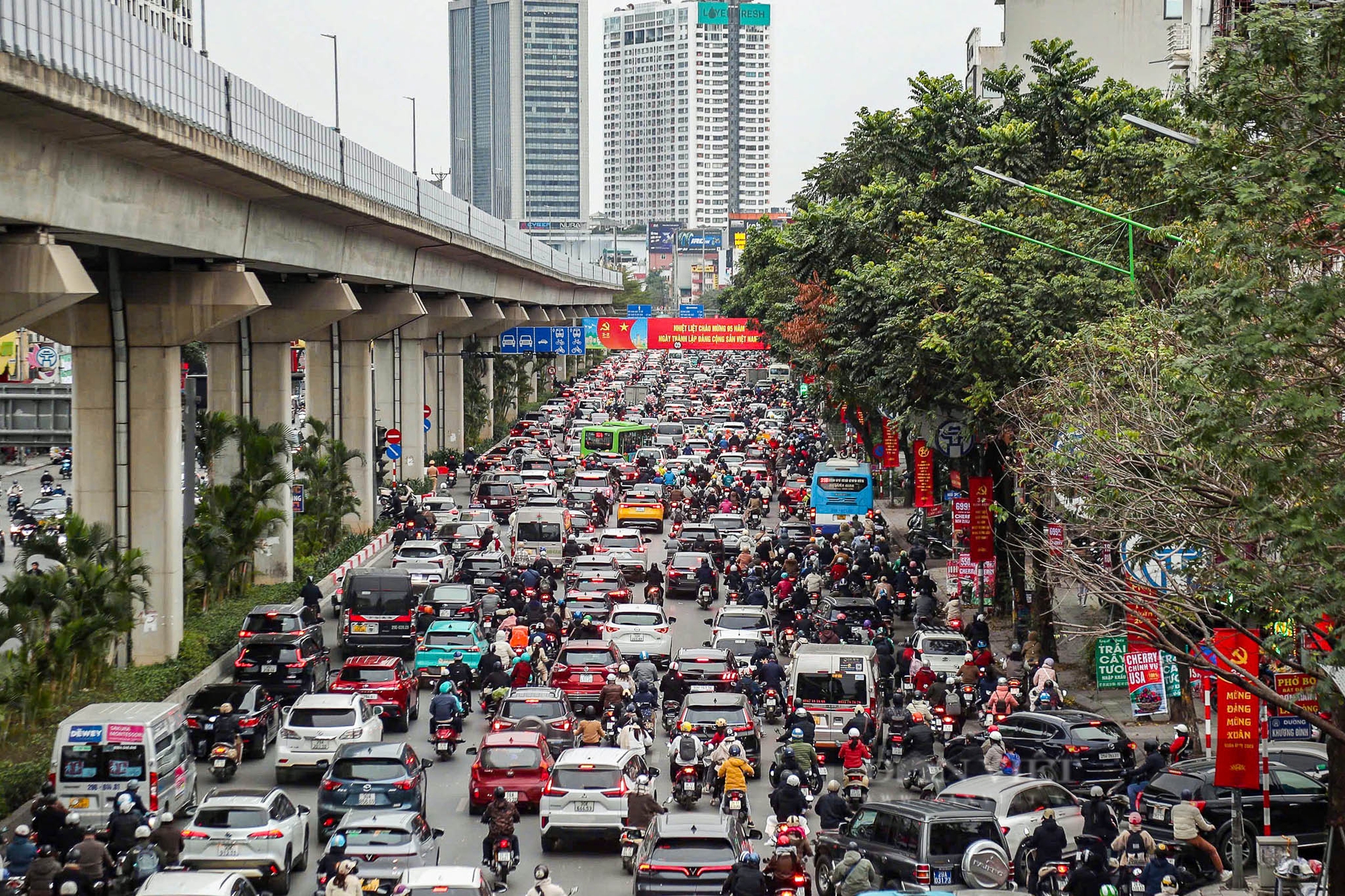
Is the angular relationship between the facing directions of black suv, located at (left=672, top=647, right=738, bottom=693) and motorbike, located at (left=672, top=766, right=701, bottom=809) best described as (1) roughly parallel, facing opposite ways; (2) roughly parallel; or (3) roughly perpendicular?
roughly parallel

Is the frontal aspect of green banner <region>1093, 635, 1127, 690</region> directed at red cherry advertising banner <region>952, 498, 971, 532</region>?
no

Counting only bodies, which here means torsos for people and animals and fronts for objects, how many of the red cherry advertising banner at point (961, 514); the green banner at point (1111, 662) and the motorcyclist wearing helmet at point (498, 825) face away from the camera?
1

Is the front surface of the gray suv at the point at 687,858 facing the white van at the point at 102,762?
no

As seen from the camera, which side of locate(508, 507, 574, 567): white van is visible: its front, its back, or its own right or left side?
back

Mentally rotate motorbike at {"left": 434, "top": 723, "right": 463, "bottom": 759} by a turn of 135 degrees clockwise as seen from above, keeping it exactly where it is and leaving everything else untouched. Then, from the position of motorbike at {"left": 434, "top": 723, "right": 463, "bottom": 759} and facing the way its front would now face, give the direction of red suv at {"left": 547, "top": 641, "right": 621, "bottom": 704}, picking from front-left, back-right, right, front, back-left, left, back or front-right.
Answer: left

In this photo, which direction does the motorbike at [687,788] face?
away from the camera

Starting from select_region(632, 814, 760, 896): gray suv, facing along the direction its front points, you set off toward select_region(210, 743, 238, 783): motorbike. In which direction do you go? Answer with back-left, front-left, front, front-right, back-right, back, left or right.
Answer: front-left

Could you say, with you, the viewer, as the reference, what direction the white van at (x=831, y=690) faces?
facing away from the viewer

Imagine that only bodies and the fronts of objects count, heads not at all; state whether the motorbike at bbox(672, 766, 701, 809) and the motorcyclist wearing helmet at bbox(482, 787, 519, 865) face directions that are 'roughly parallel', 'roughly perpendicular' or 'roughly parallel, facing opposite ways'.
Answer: roughly parallel

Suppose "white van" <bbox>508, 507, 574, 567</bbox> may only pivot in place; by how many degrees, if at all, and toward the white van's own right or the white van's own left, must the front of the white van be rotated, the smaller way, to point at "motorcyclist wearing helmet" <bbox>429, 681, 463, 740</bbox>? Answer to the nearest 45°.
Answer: approximately 180°

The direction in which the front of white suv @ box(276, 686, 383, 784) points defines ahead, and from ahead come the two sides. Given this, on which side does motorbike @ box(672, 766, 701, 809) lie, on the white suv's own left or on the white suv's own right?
on the white suv's own right

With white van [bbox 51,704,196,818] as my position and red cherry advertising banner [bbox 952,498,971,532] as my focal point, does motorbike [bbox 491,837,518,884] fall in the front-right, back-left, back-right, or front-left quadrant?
front-right

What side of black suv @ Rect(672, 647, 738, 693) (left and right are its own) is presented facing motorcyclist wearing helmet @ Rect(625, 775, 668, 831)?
back

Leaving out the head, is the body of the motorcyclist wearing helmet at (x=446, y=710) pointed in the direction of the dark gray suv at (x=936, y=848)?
no

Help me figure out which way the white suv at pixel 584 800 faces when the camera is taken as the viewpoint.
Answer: facing away from the viewer

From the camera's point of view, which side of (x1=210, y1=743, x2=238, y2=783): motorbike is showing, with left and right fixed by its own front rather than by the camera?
back
